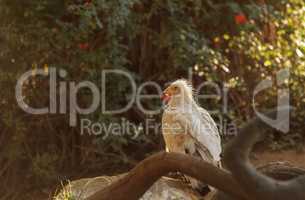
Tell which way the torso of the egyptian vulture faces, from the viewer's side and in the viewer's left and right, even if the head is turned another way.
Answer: facing the viewer and to the left of the viewer

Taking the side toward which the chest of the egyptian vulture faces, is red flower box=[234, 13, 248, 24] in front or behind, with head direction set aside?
behind

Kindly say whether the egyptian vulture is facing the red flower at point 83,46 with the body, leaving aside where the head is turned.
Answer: no

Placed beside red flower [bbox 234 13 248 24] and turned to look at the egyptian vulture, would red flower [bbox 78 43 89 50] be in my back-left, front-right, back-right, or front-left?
front-right

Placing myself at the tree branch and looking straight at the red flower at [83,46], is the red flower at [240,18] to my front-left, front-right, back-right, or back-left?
front-right
